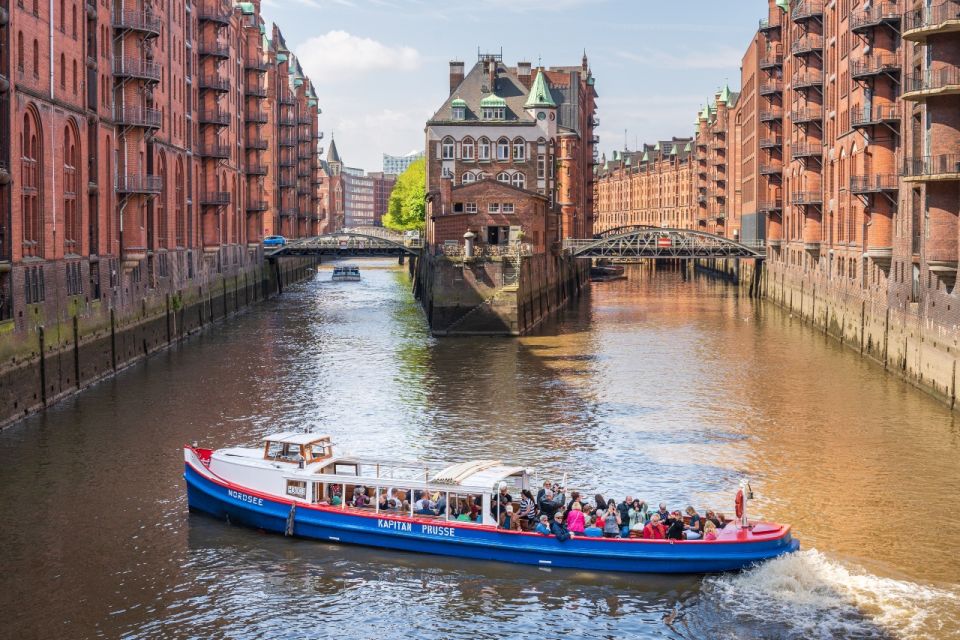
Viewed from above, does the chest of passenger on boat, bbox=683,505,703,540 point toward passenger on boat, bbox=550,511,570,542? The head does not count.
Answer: yes

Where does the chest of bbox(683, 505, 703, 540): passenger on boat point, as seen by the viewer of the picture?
to the viewer's left

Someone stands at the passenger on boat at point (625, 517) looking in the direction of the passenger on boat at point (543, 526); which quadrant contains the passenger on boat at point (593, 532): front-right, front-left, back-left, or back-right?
front-left

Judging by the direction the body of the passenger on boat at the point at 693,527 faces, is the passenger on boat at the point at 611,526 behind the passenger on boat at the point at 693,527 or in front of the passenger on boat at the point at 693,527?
in front

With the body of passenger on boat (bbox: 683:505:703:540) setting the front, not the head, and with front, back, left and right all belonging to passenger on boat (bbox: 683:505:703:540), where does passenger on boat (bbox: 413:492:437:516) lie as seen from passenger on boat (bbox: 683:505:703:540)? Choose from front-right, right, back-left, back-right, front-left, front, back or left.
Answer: front

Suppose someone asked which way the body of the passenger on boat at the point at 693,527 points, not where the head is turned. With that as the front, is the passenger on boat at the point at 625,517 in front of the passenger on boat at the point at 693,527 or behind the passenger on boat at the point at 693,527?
in front

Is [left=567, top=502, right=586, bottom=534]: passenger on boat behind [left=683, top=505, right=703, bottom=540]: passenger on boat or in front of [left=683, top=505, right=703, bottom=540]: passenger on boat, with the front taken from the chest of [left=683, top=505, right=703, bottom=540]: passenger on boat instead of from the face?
in front

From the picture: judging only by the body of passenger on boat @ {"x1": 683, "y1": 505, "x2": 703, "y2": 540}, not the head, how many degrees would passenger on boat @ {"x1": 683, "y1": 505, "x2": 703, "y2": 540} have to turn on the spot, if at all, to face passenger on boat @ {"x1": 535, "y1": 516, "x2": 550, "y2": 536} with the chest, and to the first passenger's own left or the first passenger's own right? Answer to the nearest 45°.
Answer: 0° — they already face them
